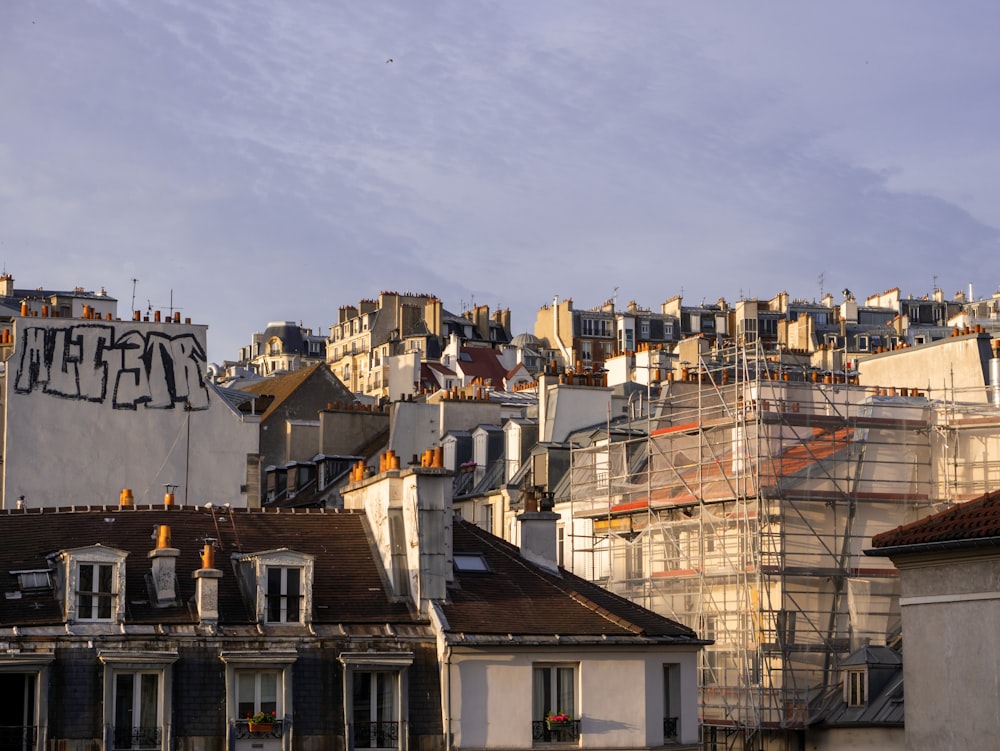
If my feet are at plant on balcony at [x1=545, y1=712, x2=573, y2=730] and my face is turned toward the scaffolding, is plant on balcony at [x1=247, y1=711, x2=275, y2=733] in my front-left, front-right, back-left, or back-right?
back-left

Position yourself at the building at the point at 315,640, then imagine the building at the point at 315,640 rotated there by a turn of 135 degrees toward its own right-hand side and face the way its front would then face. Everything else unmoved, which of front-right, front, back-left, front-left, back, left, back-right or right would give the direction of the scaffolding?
right

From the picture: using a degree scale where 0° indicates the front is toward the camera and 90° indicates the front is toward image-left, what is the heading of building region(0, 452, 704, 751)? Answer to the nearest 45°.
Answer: approximately 0°
